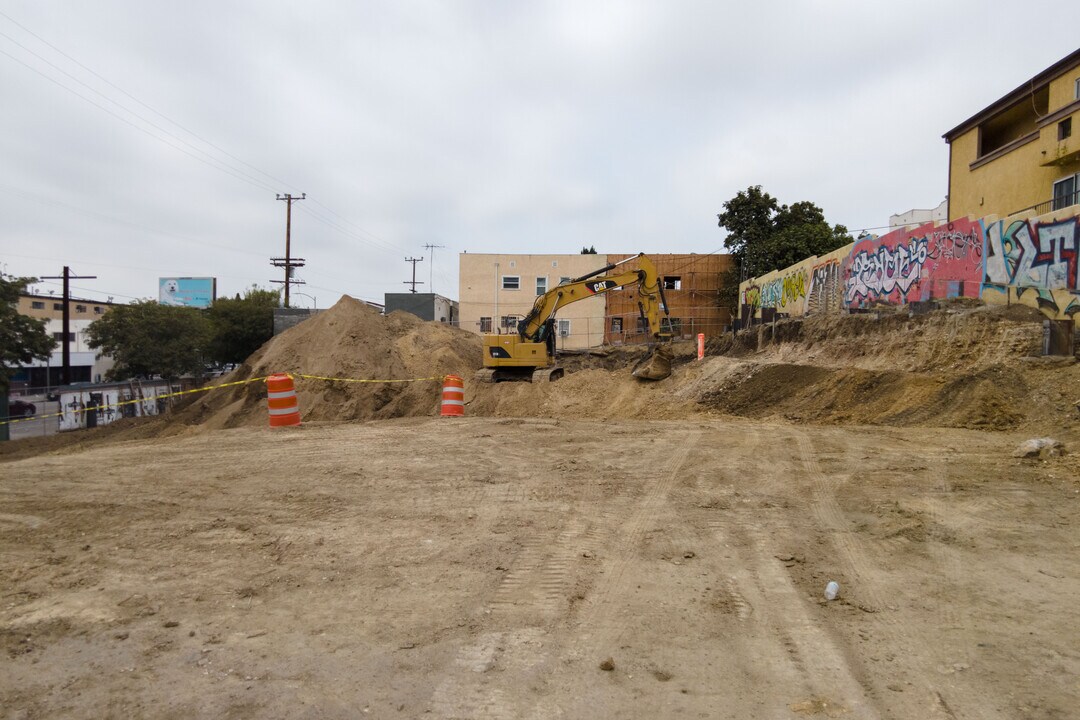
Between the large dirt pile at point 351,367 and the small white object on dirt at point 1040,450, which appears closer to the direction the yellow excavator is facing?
the small white object on dirt

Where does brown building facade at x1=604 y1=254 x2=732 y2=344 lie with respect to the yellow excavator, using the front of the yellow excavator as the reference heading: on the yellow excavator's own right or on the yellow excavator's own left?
on the yellow excavator's own left

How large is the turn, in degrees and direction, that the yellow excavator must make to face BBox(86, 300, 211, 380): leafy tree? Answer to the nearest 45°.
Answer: approximately 135° to its left

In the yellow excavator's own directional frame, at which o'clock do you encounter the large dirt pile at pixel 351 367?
The large dirt pile is roughly at 6 o'clock from the yellow excavator.

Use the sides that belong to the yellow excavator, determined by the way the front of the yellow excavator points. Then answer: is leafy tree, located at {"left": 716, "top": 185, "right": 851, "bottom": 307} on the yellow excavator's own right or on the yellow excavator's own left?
on the yellow excavator's own left

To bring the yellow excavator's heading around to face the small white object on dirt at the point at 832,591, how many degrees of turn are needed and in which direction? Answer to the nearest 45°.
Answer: approximately 90° to its right

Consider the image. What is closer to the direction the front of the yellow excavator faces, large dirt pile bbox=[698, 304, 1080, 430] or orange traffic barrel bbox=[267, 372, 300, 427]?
the large dirt pile

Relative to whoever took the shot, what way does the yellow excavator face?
facing to the right of the viewer

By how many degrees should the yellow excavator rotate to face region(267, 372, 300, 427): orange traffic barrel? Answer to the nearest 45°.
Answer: approximately 135° to its right

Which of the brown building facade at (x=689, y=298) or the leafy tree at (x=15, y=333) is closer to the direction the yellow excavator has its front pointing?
the brown building facade

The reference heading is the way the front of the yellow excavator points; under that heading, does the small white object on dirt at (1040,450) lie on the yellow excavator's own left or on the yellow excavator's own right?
on the yellow excavator's own right

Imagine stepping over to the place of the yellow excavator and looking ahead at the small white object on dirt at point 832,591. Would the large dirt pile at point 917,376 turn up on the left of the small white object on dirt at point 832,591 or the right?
left

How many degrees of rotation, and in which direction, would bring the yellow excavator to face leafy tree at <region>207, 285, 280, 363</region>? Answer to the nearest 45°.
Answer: approximately 135° to its left

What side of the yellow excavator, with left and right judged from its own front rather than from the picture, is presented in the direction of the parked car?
back
